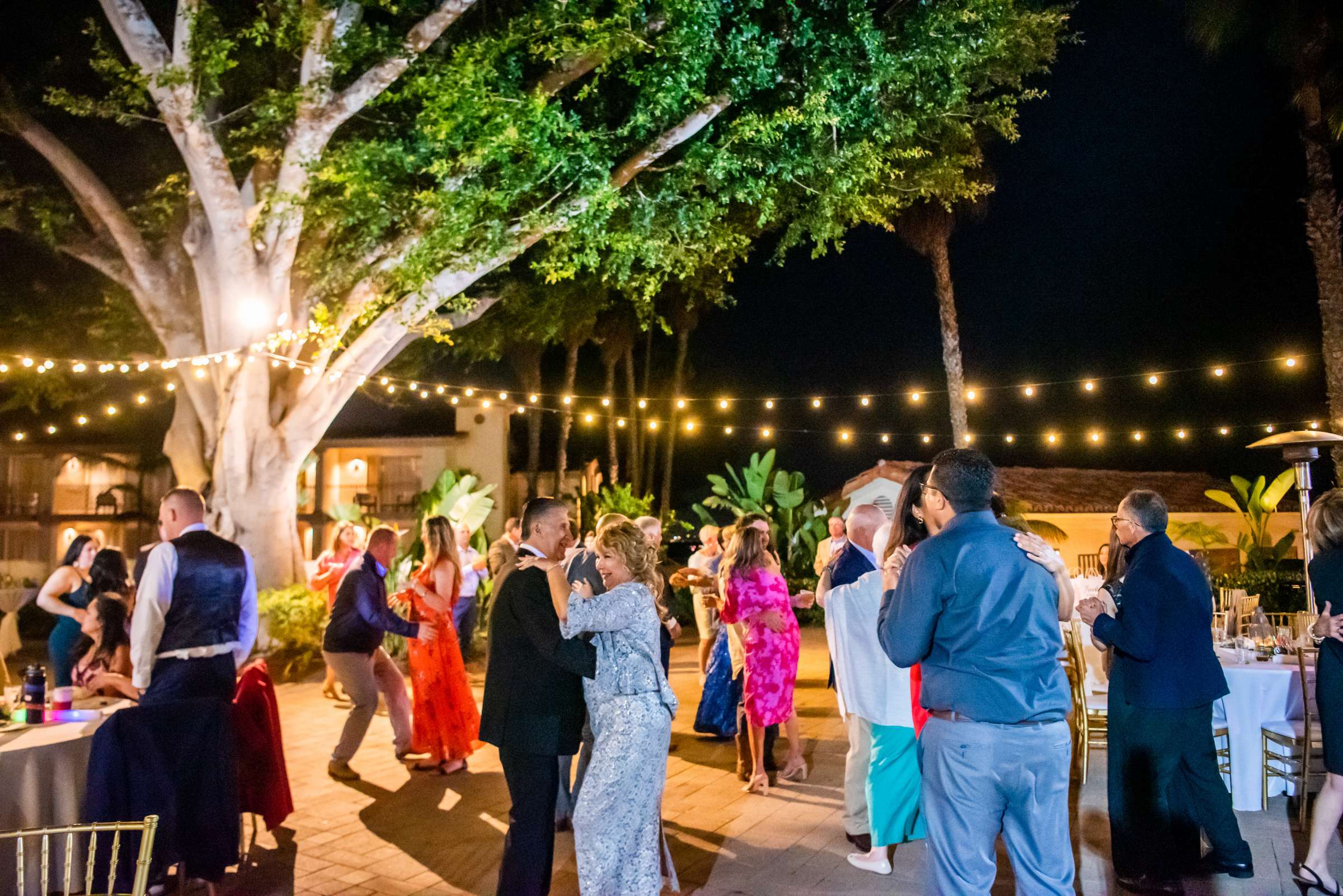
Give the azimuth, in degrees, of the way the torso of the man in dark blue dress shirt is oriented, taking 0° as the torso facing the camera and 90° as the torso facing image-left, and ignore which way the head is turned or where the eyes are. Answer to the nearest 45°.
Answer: approximately 135°

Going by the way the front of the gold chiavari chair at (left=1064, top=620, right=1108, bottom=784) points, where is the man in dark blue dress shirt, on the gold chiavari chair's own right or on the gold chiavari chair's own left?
on the gold chiavari chair's own right

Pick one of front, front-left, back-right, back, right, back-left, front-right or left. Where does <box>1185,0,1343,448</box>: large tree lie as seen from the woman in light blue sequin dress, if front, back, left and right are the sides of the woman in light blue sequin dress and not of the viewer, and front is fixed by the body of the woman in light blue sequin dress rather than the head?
back-right

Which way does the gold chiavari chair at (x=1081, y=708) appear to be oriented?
to the viewer's right

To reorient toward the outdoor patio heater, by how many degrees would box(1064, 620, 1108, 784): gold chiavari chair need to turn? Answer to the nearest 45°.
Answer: approximately 45° to its left

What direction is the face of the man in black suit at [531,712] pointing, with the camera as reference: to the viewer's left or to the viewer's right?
to the viewer's right

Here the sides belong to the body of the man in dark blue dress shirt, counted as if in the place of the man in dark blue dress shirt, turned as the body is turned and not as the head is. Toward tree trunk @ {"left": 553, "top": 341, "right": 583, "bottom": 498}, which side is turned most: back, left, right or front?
front

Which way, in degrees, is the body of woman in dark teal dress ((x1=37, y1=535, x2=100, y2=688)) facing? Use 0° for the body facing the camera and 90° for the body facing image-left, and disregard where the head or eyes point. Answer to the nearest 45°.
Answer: approximately 270°

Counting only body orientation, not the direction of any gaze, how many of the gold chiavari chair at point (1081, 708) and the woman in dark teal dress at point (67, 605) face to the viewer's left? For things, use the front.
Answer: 0

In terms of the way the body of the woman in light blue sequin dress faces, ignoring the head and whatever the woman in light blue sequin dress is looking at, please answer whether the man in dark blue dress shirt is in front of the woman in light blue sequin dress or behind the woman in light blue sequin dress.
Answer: behind

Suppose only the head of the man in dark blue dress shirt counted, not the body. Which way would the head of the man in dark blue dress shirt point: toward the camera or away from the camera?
away from the camera
